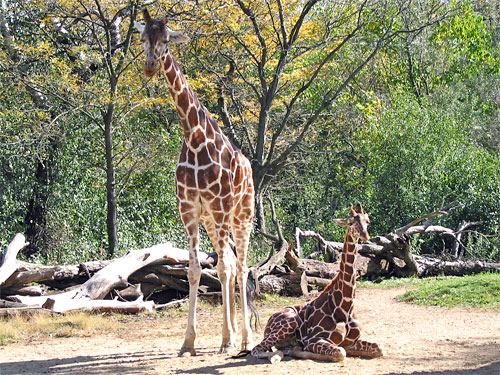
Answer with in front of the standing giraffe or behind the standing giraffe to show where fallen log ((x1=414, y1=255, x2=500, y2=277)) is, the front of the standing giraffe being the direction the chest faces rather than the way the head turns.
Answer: behind

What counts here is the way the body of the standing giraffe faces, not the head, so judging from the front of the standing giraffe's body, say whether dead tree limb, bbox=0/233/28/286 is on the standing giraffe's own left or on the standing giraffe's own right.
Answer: on the standing giraffe's own right

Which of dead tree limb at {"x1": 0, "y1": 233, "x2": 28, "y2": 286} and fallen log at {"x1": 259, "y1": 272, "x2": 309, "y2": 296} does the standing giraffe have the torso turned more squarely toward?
the dead tree limb

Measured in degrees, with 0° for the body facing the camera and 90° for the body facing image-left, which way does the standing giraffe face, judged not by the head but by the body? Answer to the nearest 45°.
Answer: approximately 45°

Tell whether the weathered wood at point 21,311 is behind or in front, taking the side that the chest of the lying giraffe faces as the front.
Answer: behind

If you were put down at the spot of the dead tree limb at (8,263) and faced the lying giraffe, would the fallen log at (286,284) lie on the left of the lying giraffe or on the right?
left

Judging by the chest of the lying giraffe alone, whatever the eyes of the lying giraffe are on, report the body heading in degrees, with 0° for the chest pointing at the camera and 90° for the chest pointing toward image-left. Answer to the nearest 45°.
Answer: approximately 315°

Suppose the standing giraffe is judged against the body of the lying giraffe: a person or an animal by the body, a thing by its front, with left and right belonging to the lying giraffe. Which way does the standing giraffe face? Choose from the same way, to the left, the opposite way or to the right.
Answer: to the right

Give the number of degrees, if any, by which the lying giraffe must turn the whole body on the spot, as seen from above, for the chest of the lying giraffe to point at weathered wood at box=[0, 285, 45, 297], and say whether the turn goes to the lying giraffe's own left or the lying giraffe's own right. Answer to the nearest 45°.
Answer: approximately 180°

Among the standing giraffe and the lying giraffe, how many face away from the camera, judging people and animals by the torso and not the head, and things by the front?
0

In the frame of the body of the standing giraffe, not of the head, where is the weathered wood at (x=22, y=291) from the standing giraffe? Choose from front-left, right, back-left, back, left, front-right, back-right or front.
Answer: right

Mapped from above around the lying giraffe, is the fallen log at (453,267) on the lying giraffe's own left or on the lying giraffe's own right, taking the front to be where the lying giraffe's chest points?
on the lying giraffe's own left
